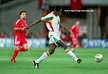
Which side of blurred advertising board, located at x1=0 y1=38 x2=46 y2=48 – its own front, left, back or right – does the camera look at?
front

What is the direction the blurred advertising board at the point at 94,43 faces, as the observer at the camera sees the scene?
facing the viewer

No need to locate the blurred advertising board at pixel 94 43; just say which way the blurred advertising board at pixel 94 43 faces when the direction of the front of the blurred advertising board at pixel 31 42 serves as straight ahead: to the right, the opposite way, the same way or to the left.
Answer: the same way

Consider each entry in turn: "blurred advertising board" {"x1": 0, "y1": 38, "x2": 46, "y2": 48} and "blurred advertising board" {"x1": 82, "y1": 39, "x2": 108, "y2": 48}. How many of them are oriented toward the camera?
2

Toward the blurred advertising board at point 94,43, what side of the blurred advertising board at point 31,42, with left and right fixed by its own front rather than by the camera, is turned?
left

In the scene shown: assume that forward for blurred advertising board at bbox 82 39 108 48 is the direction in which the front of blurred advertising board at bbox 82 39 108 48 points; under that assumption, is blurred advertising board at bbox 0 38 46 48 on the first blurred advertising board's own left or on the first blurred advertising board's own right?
on the first blurred advertising board's own right
